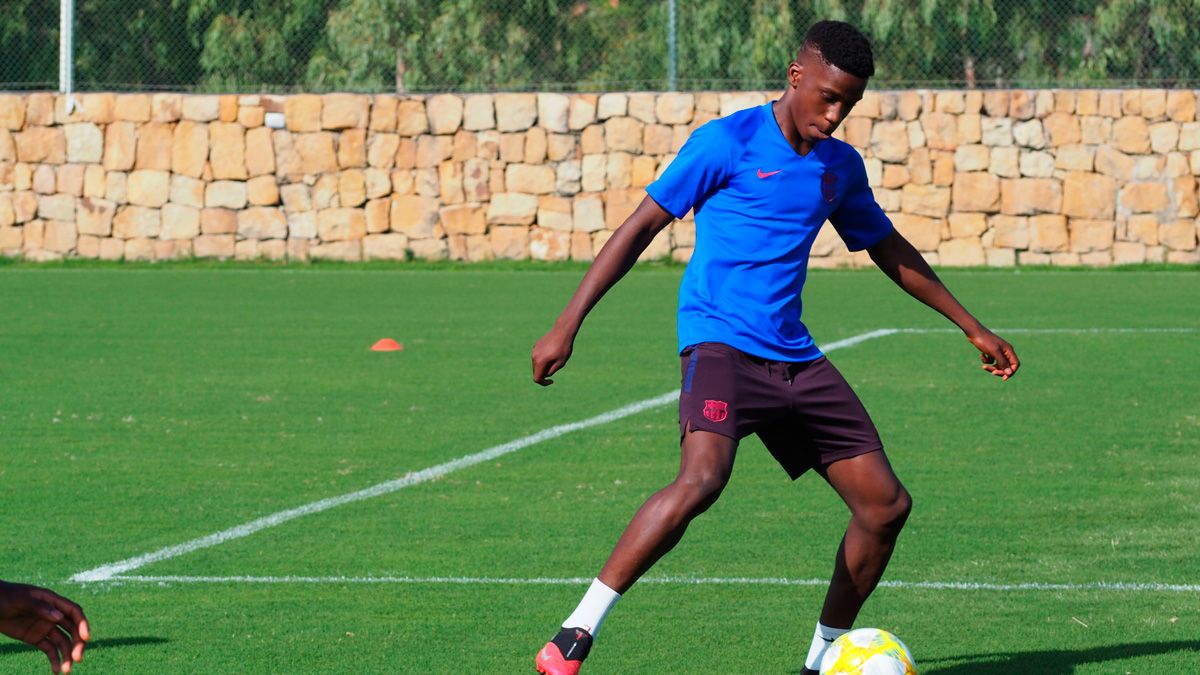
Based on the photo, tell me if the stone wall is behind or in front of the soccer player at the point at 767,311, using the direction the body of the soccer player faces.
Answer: behind

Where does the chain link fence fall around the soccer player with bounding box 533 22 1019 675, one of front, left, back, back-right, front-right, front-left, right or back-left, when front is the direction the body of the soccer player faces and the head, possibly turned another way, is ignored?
back-left

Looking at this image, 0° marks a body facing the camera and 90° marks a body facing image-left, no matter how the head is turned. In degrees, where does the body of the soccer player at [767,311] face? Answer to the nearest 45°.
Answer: approximately 315°
